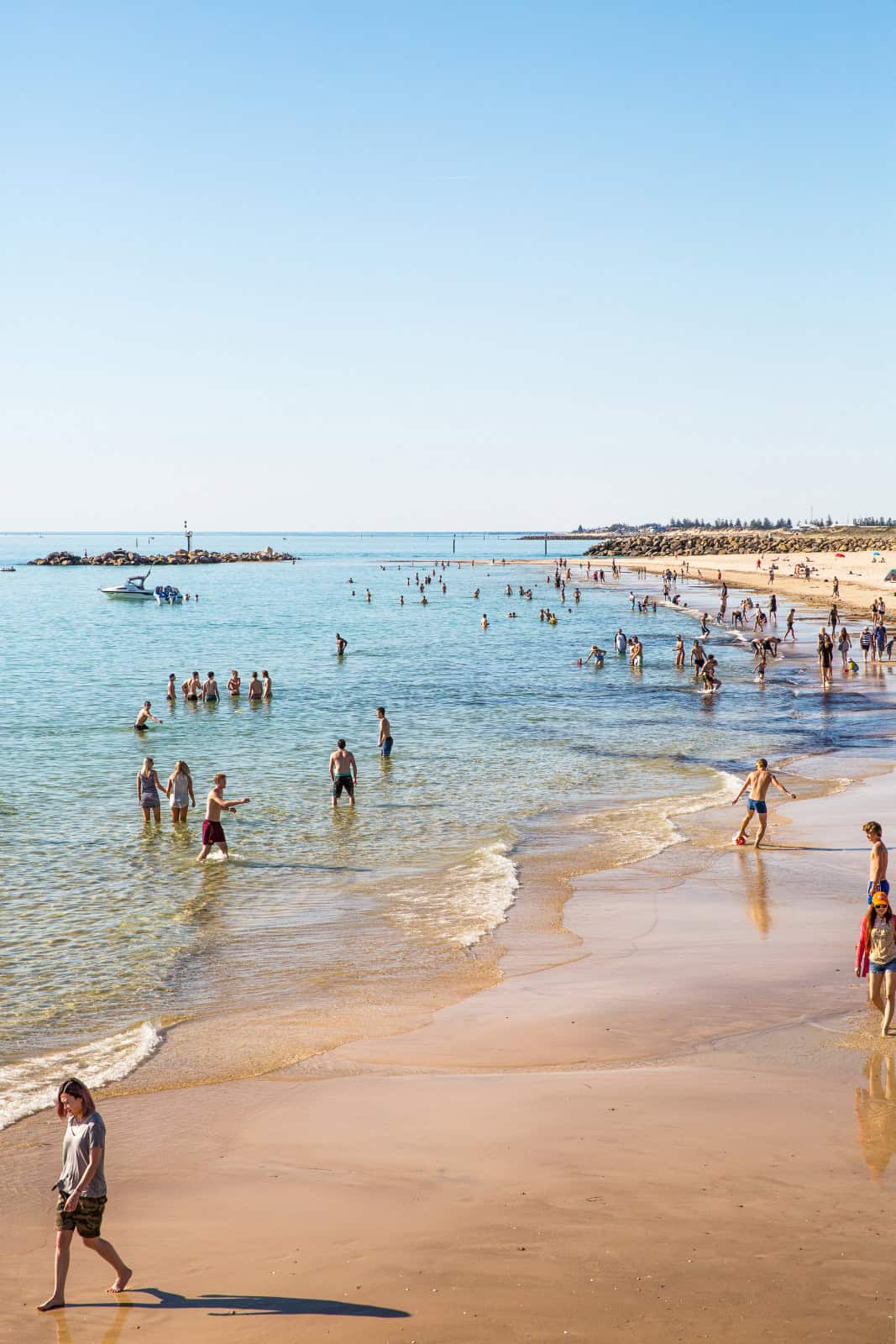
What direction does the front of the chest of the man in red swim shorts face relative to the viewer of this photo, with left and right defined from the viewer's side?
facing to the right of the viewer

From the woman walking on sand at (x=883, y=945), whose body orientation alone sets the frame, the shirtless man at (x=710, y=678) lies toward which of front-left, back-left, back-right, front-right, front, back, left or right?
back

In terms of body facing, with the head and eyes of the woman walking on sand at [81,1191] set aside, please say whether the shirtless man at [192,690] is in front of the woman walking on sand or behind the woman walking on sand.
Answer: behind
